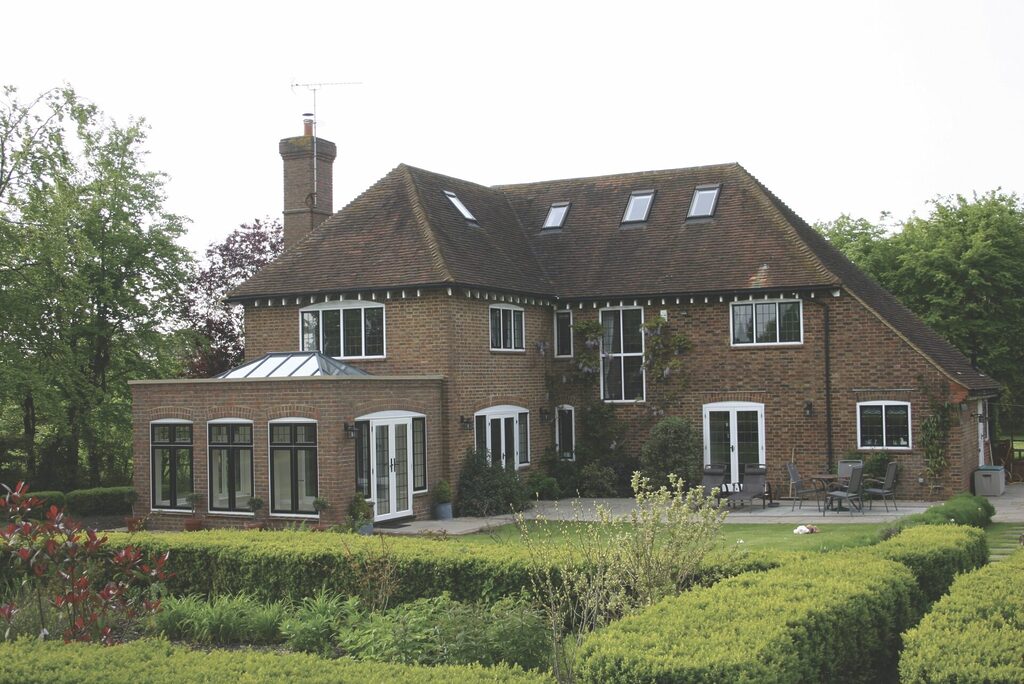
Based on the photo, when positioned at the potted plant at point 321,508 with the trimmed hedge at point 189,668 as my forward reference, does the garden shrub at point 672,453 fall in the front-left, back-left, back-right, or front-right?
back-left

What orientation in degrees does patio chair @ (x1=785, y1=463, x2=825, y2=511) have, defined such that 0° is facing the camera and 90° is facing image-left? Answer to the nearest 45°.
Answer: approximately 270°

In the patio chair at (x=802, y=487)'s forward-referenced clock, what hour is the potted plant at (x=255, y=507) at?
The potted plant is roughly at 5 o'clock from the patio chair.

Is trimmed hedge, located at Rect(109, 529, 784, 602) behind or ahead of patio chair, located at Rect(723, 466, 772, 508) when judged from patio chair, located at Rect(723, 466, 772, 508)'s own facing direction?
ahead

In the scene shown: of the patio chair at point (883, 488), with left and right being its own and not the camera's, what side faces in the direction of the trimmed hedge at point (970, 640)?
left

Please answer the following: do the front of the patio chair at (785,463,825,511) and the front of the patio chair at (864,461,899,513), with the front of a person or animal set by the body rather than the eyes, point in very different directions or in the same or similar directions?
very different directions

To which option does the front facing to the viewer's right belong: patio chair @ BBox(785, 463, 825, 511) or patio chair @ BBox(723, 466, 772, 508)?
patio chair @ BBox(785, 463, 825, 511)

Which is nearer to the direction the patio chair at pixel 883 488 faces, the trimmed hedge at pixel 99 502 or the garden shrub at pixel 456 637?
the trimmed hedge

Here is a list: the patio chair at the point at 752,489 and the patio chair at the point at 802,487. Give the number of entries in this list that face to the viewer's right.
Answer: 1

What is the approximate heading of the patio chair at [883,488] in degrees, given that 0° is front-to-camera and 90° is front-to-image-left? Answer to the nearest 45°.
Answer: approximately 90°

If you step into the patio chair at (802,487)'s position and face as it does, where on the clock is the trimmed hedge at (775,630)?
The trimmed hedge is roughly at 3 o'clock from the patio chair.
